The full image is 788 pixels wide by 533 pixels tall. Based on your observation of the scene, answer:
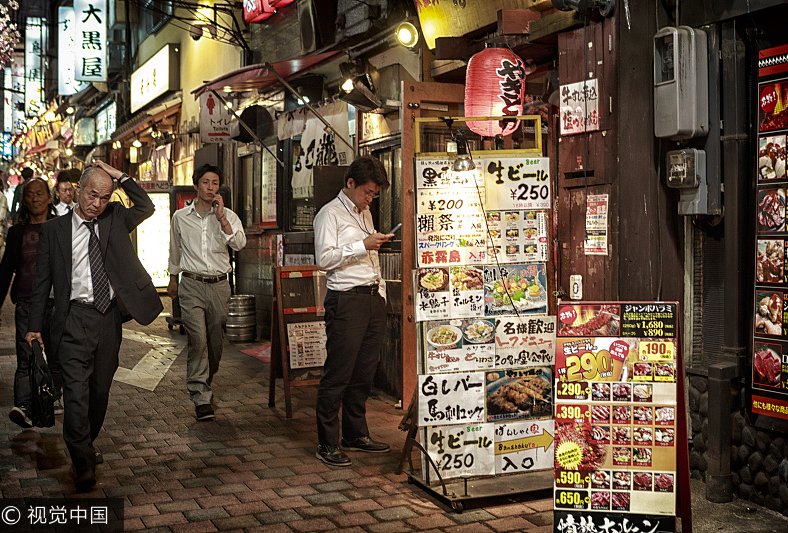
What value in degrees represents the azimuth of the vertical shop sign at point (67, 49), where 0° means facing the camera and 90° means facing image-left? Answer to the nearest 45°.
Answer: approximately 0°

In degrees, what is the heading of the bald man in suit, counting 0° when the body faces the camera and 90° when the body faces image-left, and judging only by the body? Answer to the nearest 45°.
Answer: approximately 0°

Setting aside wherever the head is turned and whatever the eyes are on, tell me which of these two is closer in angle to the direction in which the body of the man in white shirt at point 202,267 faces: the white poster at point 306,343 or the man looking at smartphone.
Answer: the man looking at smartphone

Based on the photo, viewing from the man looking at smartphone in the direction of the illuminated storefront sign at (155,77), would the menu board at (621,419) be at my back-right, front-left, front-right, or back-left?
back-right

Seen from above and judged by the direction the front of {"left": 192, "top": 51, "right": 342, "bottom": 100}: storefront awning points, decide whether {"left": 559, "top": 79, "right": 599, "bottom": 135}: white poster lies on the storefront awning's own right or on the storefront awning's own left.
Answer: on the storefront awning's own left

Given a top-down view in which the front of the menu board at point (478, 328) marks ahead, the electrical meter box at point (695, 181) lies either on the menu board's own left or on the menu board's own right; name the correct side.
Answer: on the menu board's own left

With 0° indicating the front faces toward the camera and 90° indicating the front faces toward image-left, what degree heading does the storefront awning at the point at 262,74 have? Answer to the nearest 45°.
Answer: approximately 45°
